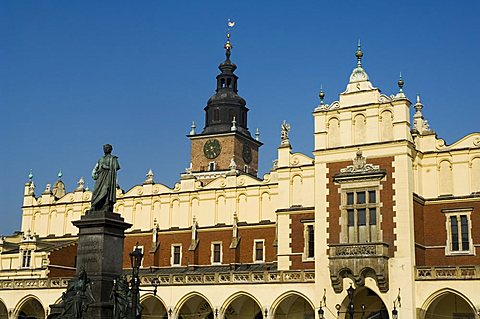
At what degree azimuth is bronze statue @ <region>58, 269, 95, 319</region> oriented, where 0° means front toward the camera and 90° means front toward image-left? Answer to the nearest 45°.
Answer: approximately 45°

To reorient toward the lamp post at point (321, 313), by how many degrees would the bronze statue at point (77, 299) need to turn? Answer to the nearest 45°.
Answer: approximately 180°

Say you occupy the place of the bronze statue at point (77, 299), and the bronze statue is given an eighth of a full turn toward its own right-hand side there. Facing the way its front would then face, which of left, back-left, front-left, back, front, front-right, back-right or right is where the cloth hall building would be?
back-right
